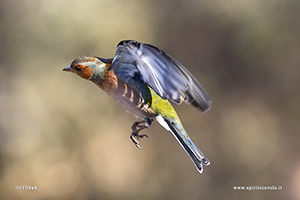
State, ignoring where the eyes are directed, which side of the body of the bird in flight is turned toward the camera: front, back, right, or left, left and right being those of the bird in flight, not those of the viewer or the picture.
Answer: left
